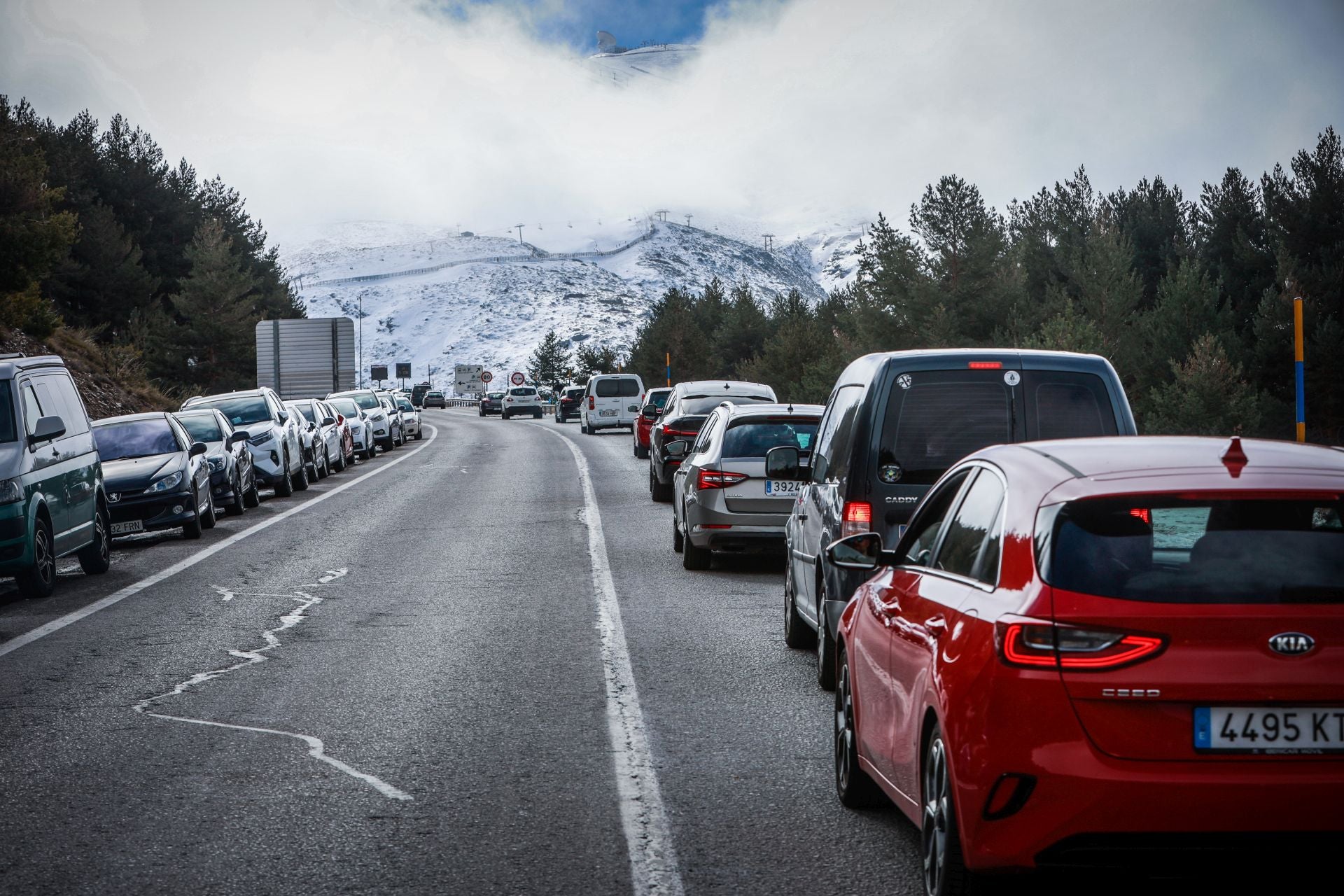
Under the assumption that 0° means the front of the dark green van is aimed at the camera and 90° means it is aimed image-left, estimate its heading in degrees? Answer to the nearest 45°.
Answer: approximately 45°

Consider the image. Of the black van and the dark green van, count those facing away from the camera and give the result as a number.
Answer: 1

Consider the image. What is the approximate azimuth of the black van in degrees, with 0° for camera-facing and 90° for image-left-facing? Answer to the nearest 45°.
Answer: approximately 180°

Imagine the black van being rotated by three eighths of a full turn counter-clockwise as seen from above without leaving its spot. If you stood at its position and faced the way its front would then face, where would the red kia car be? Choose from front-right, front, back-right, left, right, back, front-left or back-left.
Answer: front-left

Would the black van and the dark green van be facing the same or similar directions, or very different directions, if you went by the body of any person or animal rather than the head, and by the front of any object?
very different directions

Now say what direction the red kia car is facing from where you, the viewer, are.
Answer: facing away from the viewer and to the left of the viewer

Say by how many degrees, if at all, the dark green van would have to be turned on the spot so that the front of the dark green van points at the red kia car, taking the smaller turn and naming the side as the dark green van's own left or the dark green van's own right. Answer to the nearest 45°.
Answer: approximately 45° to the dark green van's own left

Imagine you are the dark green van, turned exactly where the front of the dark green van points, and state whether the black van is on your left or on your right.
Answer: on your left

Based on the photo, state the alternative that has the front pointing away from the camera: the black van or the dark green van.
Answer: the black van
